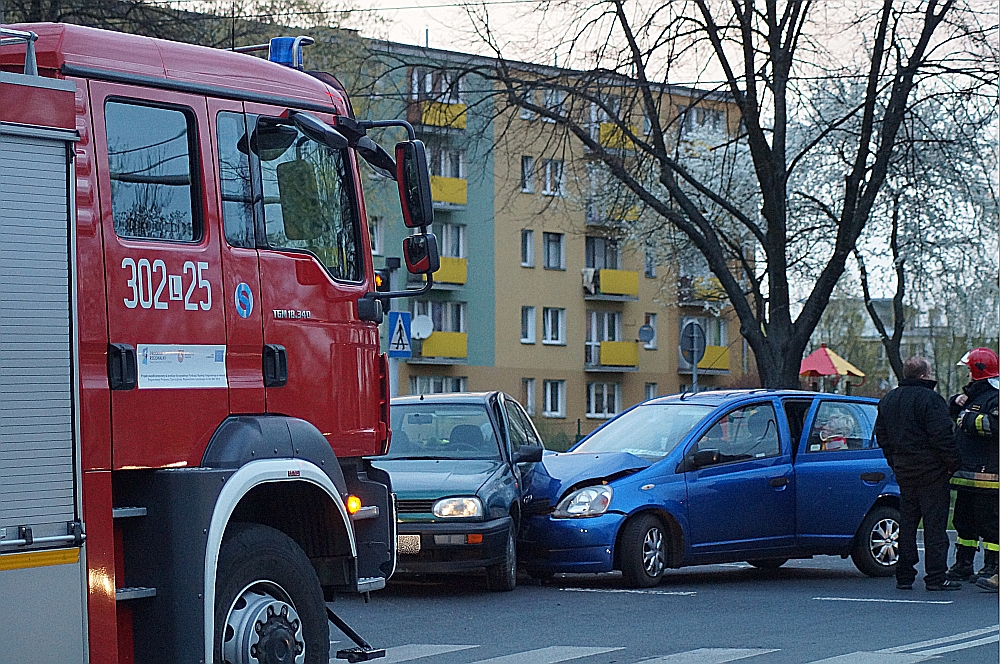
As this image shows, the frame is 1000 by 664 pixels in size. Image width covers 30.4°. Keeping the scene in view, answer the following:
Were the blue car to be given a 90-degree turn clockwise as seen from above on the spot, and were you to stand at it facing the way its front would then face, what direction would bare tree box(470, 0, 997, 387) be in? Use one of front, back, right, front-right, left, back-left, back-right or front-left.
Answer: front-right

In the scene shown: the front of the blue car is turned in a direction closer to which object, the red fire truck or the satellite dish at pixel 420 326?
the red fire truck

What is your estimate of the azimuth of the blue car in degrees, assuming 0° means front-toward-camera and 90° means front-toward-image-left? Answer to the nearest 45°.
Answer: approximately 45°

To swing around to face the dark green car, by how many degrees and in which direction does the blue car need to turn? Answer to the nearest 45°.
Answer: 0° — it already faces it

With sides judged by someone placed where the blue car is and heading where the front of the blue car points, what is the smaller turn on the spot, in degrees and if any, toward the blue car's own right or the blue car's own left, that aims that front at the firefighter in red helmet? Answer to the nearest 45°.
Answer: approximately 135° to the blue car's own left

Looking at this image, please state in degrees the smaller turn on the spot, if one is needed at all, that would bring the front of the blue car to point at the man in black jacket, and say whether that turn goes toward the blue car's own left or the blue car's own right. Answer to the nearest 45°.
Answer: approximately 135° to the blue car's own left

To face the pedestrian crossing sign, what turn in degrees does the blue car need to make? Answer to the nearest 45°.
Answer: approximately 90° to its right
